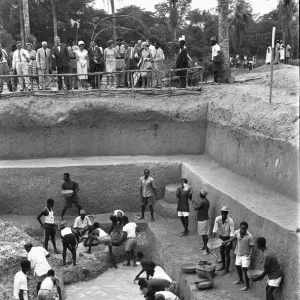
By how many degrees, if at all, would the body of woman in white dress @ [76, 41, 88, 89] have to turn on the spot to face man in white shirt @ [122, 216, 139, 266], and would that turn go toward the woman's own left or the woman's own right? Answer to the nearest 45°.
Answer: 0° — they already face them

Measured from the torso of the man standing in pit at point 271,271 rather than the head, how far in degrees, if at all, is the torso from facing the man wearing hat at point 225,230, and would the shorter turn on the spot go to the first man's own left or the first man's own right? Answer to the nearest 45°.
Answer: approximately 45° to the first man's own right

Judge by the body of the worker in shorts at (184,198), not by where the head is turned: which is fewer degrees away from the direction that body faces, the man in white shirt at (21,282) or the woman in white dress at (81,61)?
the man in white shirt

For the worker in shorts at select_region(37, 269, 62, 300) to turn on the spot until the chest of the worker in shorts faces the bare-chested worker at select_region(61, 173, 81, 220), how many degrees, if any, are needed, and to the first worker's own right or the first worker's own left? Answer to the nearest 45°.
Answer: approximately 45° to the first worker's own left

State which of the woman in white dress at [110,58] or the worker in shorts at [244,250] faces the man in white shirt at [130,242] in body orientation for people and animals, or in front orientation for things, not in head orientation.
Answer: the woman in white dress

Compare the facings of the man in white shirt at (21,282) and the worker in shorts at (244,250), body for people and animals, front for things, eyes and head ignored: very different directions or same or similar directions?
very different directions

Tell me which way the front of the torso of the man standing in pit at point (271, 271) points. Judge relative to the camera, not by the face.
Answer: to the viewer's left
